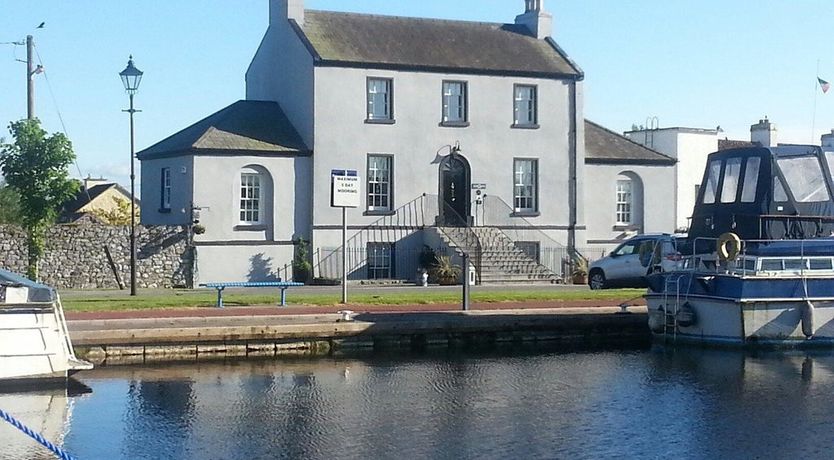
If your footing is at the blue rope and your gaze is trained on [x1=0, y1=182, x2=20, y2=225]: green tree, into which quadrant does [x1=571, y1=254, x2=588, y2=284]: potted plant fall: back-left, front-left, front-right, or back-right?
front-right

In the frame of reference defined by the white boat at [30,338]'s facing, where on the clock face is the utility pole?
The utility pole is roughly at 3 o'clock from the white boat.

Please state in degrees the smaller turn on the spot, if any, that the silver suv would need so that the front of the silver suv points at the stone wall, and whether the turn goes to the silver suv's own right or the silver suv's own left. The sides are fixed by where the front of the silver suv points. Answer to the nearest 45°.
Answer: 0° — it already faces it

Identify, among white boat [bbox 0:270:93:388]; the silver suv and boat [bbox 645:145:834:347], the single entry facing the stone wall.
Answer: the silver suv

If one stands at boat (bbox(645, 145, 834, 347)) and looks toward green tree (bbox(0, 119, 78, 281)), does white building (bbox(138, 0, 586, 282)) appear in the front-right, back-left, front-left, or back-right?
front-right

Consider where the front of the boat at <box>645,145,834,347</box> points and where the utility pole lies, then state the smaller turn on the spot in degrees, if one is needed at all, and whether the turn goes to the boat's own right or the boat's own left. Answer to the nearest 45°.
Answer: approximately 135° to the boat's own left

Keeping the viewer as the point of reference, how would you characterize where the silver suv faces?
facing to the left of the viewer

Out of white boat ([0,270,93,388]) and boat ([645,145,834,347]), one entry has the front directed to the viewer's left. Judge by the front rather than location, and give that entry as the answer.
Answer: the white boat

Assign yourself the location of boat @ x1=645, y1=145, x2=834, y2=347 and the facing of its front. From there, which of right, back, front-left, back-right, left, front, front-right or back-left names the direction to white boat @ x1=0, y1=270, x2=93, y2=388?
back

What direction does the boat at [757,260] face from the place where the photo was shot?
facing away from the viewer and to the right of the viewer

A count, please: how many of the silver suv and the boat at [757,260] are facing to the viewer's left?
1

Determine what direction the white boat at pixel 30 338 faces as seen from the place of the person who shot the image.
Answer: facing to the left of the viewer

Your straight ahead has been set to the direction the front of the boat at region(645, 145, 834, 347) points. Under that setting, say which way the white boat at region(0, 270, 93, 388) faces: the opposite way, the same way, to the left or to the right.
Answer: the opposite way
